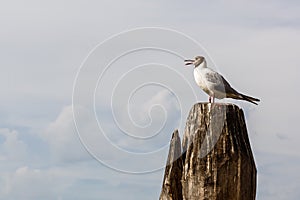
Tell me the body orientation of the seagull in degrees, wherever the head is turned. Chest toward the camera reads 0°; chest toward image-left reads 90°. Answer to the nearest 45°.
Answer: approximately 90°
